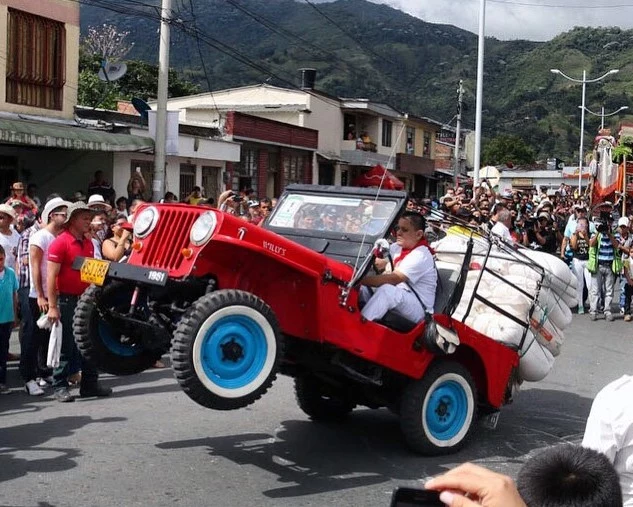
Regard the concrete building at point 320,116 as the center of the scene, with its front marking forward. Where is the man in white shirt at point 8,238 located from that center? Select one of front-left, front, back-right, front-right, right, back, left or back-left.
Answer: front-right

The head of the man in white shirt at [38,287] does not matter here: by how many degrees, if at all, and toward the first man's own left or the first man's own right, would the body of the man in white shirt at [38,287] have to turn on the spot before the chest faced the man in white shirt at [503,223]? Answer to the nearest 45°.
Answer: approximately 45° to the first man's own left

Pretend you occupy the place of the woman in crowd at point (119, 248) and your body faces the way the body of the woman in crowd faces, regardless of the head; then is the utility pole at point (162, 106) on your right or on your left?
on your left

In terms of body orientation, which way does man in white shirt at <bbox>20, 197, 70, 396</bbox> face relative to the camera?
to the viewer's right

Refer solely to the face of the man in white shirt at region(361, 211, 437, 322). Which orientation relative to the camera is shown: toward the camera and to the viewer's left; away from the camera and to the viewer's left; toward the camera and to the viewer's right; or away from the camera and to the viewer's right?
toward the camera and to the viewer's left

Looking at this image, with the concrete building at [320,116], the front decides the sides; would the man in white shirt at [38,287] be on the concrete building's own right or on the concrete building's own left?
on the concrete building's own right

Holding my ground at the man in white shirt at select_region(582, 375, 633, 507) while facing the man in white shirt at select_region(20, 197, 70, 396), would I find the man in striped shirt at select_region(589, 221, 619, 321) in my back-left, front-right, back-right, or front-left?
front-right

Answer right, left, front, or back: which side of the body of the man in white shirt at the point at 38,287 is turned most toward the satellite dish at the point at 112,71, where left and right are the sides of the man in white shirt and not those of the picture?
left

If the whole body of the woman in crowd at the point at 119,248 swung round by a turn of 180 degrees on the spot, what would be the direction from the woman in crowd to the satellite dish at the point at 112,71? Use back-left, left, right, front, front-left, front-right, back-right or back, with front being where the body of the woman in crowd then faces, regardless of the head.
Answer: front-right

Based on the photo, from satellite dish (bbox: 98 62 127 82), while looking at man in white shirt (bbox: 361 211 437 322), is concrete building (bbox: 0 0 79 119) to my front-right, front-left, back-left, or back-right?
front-right

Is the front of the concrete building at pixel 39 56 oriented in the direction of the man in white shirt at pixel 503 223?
yes

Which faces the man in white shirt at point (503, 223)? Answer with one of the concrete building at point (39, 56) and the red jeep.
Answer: the concrete building

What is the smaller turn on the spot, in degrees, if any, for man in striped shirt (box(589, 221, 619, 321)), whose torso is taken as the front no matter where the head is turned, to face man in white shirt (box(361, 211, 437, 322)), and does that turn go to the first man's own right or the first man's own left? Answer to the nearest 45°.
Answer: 0° — they already face them
